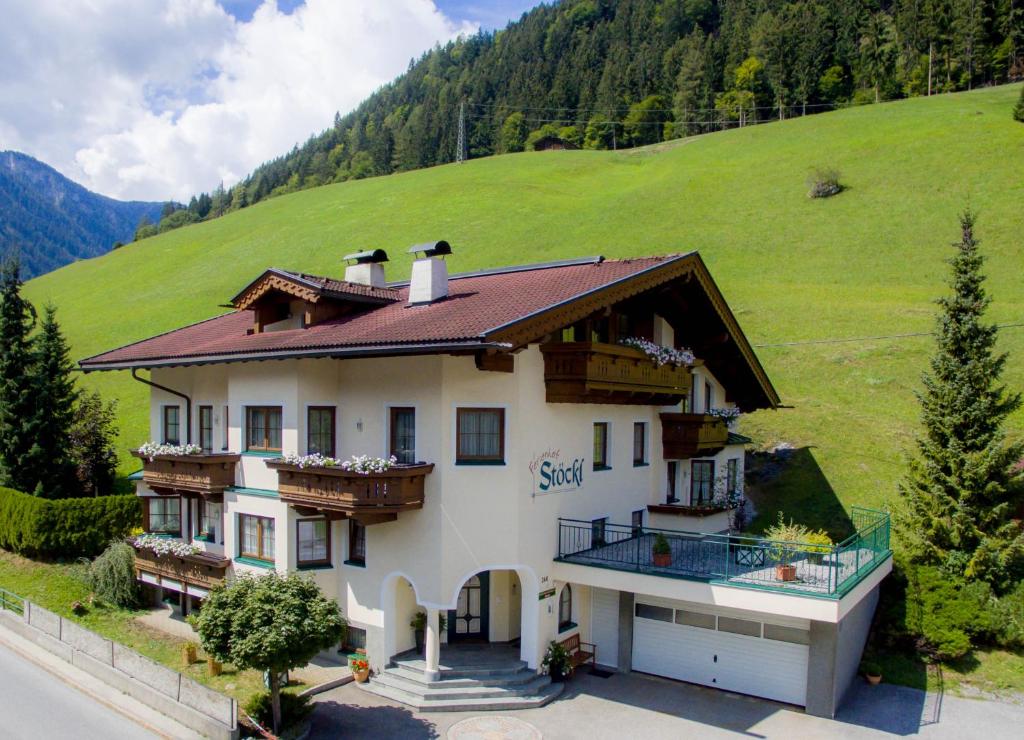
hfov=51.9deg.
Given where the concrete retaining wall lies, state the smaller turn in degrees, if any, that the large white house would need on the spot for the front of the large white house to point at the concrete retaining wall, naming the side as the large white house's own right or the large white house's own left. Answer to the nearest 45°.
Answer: approximately 90° to the large white house's own right

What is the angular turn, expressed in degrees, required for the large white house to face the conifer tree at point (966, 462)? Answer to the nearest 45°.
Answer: approximately 90° to its left

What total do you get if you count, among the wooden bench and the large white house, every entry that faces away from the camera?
0

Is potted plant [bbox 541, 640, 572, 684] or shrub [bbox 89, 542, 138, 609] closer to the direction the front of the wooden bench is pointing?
the potted plant

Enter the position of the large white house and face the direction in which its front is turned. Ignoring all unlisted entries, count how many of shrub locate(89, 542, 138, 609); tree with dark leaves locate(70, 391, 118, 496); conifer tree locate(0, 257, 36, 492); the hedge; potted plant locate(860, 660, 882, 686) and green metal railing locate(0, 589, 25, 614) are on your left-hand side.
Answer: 1

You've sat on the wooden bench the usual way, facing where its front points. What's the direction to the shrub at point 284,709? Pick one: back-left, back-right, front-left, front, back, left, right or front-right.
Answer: right

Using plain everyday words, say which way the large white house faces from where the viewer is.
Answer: facing the viewer

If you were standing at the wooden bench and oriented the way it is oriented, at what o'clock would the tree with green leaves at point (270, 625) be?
The tree with green leaves is roughly at 3 o'clock from the wooden bench.

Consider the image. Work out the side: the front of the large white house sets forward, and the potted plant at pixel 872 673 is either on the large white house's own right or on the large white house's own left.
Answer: on the large white house's own left
